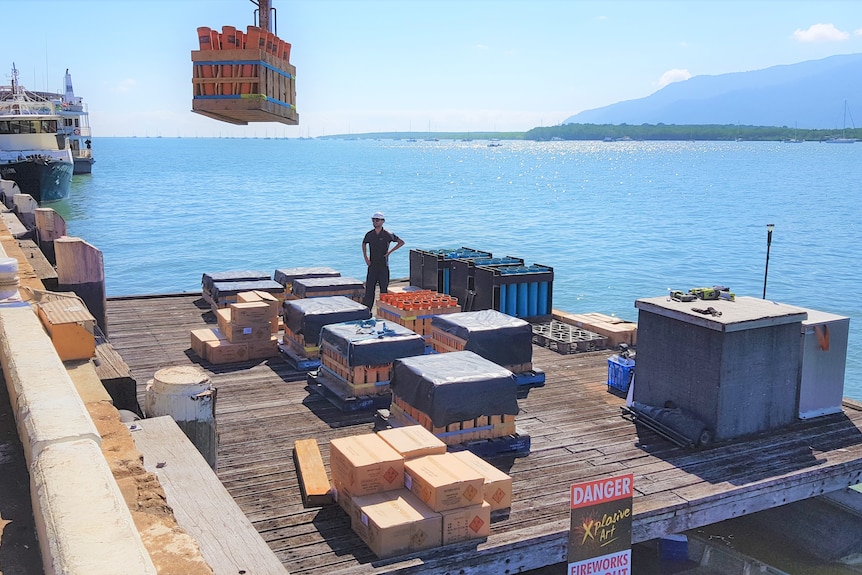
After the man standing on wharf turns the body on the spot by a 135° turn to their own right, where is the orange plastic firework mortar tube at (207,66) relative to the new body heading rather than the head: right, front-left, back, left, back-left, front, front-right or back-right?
left

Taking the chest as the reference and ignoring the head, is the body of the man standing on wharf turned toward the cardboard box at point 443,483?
yes

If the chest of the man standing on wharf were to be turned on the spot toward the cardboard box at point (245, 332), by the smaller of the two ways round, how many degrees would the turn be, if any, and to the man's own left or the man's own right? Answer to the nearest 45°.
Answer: approximately 45° to the man's own right

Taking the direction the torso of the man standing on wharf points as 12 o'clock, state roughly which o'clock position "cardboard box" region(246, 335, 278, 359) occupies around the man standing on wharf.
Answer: The cardboard box is roughly at 1 o'clock from the man standing on wharf.

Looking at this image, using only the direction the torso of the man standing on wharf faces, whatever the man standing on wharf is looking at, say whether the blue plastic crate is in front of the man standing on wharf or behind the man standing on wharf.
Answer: in front

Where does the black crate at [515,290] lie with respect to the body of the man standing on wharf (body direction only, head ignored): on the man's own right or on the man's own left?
on the man's own left

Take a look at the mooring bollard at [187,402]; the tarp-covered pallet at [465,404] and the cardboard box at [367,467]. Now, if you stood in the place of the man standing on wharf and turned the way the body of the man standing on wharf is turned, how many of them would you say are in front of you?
3

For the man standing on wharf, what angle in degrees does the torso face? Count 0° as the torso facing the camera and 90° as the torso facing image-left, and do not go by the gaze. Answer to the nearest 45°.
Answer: approximately 0°

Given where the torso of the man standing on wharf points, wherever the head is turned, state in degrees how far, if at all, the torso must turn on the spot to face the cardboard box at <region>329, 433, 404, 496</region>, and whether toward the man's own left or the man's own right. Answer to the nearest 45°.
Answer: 0° — they already face it

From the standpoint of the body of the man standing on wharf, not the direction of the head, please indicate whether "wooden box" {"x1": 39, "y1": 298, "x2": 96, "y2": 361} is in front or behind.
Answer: in front

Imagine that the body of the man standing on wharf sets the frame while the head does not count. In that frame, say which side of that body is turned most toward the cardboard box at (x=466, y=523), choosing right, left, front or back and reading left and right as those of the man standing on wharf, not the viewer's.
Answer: front

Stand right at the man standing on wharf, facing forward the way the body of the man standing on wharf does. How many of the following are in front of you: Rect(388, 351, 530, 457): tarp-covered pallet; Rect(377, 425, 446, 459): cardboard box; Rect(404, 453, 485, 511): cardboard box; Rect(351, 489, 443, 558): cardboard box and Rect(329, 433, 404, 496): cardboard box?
5

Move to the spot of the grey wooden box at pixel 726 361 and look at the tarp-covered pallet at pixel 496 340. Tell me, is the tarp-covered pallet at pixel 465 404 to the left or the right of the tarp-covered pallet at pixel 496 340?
left

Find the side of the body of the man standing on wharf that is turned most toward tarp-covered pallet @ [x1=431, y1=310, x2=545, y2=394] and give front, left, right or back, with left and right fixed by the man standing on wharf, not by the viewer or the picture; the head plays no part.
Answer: front

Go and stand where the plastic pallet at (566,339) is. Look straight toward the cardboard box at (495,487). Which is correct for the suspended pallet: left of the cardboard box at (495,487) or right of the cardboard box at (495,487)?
right

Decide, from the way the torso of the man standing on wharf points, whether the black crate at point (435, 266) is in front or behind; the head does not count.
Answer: behind
